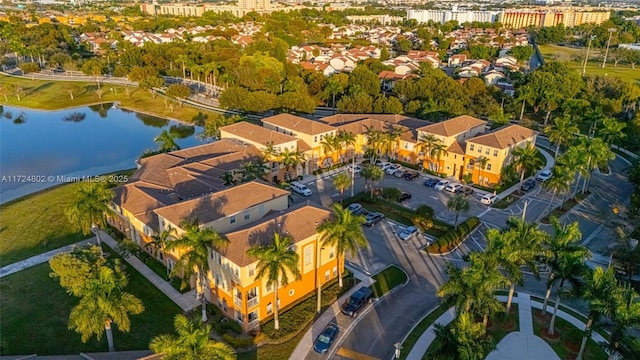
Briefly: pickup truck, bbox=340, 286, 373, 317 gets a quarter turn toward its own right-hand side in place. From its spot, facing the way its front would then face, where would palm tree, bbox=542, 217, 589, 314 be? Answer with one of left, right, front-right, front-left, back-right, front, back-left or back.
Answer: back-right

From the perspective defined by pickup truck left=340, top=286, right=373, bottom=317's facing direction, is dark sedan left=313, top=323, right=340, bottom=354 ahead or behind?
ahead

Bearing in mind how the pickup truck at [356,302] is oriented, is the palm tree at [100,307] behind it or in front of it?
in front

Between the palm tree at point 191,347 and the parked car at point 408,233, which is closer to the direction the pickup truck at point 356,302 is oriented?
the palm tree

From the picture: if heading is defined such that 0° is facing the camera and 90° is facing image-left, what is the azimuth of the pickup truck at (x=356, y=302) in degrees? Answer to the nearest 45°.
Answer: approximately 45°
